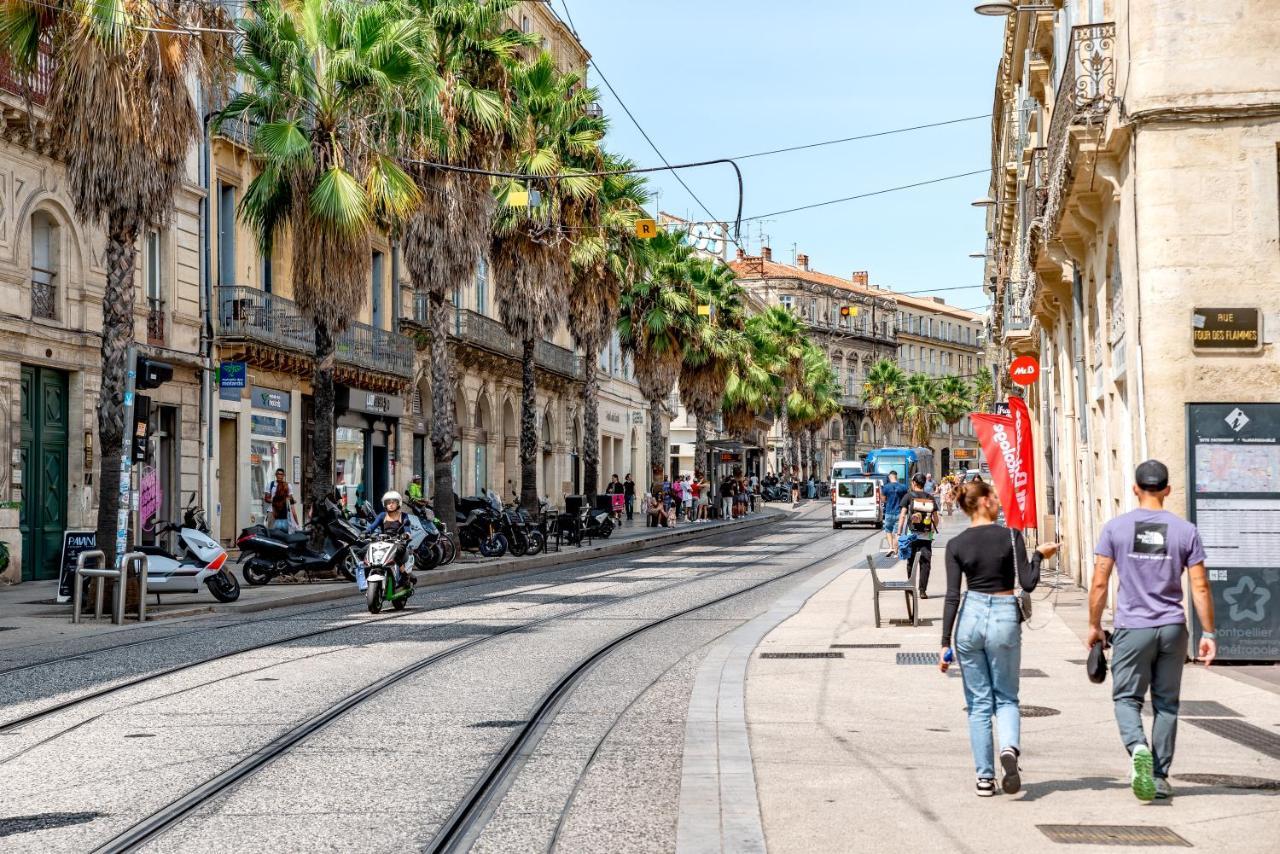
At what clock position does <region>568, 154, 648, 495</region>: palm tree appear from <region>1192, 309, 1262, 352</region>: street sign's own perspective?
The palm tree is roughly at 5 o'clock from the street sign.

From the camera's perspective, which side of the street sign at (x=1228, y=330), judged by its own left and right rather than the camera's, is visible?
front

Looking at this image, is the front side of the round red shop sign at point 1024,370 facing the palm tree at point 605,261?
no

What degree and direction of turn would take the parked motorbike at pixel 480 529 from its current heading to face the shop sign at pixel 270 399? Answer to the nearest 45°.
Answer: approximately 135° to its right

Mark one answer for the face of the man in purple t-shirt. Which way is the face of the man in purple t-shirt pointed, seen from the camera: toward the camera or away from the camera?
away from the camera

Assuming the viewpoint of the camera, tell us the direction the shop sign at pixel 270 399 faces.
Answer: facing the viewer and to the right of the viewer

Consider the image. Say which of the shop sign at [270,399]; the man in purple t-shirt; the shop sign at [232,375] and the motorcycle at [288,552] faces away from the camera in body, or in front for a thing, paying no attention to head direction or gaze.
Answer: the man in purple t-shirt

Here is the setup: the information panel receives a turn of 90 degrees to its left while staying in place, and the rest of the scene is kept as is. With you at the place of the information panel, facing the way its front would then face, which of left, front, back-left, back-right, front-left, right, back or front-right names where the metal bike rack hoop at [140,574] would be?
back

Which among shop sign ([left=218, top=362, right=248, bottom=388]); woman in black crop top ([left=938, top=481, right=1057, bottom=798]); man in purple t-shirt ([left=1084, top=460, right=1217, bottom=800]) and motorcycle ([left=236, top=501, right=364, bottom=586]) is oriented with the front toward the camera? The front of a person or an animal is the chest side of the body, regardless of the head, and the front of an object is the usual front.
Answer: the shop sign

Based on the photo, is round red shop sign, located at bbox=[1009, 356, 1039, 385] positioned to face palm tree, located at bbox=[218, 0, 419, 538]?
no

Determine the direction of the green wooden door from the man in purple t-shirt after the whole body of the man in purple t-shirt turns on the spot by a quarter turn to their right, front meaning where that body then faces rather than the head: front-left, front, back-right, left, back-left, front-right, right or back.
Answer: back-left

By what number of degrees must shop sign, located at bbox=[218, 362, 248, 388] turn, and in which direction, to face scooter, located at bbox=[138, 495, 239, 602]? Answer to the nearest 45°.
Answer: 0° — it already faces it

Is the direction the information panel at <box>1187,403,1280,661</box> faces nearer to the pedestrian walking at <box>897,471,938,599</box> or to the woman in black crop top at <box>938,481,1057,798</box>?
the woman in black crop top

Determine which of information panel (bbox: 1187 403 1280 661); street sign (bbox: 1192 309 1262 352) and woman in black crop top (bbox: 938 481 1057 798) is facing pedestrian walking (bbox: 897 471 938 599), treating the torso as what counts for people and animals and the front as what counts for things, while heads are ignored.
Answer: the woman in black crop top
